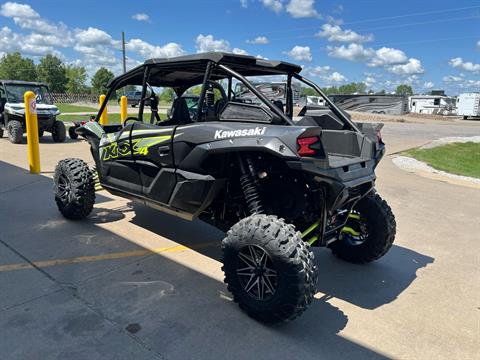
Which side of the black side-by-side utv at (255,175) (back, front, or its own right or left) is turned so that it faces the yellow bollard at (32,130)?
front

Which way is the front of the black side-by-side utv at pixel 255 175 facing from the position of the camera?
facing away from the viewer and to the left of the viewer

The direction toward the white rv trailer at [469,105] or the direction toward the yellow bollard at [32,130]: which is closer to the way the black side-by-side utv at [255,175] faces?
the yellow bollard

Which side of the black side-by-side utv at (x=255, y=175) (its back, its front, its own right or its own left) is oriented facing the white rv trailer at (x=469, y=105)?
right
